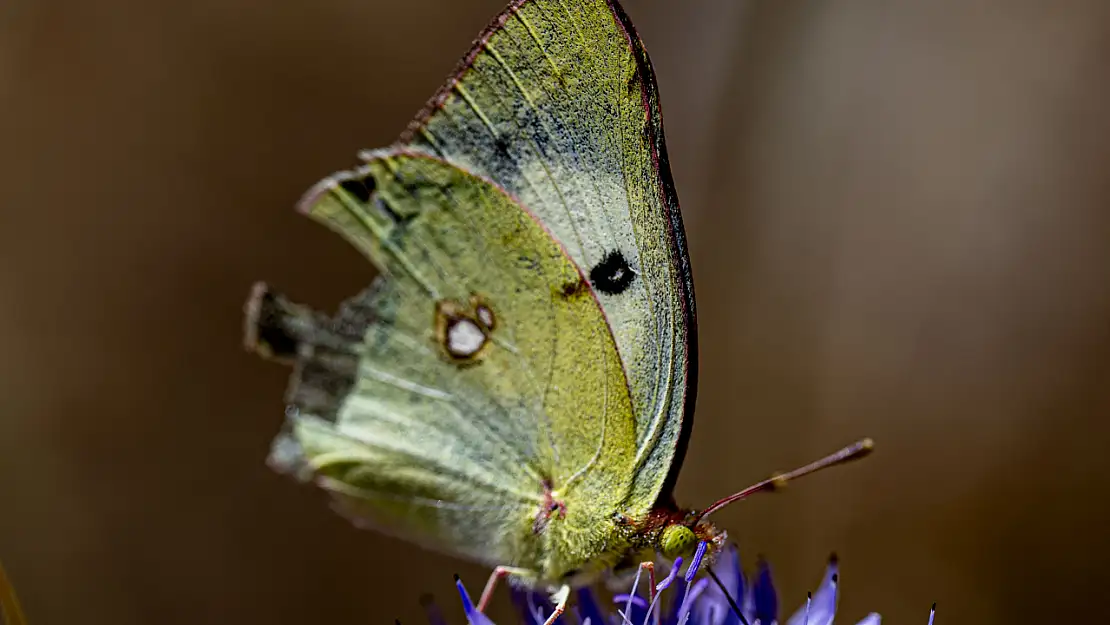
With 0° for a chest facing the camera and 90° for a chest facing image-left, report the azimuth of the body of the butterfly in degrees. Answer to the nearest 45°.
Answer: approximately 270°
